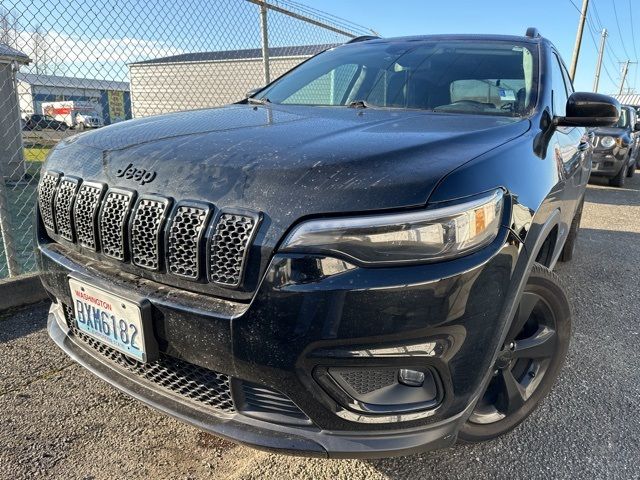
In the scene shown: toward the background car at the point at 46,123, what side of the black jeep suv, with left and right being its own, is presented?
right

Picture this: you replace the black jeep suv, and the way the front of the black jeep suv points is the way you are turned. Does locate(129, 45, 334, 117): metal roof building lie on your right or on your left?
on your right

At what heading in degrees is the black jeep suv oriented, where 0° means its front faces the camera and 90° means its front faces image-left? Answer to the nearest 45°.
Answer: approximately 45°

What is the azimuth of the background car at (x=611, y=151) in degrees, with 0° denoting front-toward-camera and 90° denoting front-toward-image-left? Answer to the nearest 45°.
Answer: approximately 45°

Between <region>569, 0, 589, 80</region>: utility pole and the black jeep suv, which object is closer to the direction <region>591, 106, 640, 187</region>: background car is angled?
the black jeep suv
